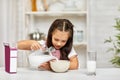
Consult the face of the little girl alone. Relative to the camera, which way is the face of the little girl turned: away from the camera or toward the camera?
toward the camera

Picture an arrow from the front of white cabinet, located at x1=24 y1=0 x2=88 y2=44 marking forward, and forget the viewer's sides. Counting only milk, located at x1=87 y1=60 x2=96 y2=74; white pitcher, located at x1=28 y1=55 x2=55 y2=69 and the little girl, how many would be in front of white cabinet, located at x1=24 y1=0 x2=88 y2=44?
3

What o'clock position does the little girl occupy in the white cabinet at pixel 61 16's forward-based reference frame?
The little girl is roughly at 12 o'clock from the white cabinet.

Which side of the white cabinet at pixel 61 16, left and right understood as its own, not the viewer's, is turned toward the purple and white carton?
front

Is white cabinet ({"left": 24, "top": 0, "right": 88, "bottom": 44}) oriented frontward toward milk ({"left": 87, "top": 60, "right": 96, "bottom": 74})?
yes

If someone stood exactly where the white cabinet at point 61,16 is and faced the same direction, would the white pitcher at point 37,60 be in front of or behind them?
in front

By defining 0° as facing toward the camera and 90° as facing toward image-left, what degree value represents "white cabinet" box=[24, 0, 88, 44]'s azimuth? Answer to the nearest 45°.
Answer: approximately 0°
